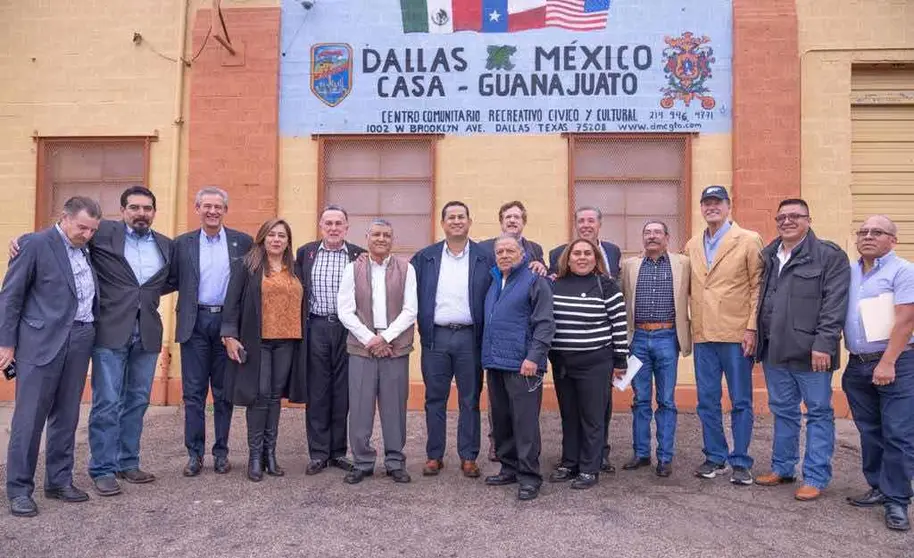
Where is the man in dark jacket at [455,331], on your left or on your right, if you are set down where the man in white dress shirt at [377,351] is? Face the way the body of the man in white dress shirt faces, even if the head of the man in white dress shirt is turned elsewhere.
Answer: on your left

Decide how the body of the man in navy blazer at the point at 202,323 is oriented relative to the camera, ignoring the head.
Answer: toward the camera

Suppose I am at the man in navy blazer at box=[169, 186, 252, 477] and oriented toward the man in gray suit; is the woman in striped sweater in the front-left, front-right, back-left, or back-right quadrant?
back-left

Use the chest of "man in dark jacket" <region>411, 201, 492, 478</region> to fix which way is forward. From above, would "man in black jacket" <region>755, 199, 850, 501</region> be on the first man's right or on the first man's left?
on the first man's left

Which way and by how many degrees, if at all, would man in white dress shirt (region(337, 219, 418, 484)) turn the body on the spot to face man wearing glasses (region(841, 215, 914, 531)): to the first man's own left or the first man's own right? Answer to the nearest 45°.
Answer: approximately 90° to the first man's own left

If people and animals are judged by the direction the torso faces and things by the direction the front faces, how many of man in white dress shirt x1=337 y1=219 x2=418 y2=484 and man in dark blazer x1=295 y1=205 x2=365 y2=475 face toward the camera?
2

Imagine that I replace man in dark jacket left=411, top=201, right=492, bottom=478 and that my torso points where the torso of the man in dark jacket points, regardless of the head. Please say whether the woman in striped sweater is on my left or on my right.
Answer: on my left

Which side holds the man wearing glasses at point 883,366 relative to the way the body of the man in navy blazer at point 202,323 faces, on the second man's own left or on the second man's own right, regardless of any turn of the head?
on the second man's own left

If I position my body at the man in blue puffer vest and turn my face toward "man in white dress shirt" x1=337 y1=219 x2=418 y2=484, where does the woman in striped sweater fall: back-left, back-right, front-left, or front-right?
back-right

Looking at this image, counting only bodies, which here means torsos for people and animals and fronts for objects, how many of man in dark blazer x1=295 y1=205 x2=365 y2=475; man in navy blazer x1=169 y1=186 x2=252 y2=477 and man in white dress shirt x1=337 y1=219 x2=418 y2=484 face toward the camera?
3

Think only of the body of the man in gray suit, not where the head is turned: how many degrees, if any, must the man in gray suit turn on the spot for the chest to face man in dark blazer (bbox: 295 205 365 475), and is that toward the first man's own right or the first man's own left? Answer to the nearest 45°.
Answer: approximately 45° to the first man's own left

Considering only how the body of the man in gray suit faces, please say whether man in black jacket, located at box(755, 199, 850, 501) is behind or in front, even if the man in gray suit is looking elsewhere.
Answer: in front

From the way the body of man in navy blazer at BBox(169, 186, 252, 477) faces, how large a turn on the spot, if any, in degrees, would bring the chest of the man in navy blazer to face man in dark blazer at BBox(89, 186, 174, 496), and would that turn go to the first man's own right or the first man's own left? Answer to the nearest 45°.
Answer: approximately 90° to the first man's own right

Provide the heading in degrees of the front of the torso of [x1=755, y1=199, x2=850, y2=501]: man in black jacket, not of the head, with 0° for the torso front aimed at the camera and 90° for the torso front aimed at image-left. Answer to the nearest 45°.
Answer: approximately 45°

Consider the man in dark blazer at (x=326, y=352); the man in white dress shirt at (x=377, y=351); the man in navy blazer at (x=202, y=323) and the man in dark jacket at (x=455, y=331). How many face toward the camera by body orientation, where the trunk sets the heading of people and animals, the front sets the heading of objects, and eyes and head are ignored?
4

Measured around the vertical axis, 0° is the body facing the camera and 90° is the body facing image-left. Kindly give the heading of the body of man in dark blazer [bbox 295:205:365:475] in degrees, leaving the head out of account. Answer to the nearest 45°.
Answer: approximately 0°
